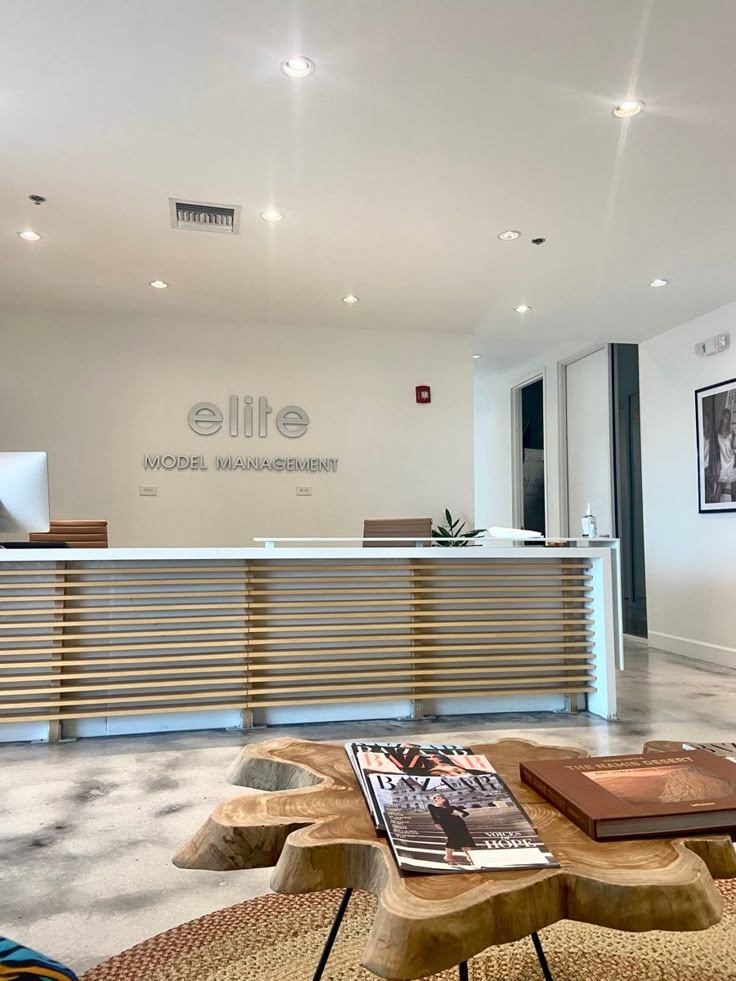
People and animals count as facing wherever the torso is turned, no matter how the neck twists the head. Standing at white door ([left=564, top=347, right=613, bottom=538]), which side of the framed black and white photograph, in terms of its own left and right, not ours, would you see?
right

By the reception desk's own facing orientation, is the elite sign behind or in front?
behind

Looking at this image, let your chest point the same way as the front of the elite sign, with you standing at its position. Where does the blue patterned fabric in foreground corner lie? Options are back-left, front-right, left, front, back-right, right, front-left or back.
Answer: front

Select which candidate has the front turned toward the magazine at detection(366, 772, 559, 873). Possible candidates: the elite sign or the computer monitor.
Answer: the elite sign

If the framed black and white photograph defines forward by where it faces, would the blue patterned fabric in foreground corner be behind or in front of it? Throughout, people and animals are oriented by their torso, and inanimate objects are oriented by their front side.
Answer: in front

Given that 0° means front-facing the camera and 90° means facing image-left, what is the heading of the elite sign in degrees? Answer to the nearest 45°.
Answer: approximately 0°

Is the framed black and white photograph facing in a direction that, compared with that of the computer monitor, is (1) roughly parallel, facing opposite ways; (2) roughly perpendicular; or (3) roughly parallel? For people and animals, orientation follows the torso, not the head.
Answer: roughly perpendicular

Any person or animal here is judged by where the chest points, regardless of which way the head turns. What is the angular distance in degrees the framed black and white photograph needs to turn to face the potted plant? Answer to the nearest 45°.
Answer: approximately 45° to its right

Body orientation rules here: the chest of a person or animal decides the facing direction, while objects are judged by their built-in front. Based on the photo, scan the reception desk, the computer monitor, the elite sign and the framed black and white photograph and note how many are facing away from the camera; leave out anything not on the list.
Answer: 1

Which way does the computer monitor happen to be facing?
away from the camera

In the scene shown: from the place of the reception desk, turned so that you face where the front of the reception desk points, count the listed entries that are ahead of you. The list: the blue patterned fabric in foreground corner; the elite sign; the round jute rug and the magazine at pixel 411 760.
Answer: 3

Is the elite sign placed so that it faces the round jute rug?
yes

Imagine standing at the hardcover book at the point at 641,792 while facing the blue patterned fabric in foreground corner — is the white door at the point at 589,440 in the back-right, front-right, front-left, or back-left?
back-right

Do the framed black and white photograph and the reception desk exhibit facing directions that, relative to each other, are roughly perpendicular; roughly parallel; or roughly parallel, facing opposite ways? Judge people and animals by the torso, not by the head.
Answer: roughly perpendicular

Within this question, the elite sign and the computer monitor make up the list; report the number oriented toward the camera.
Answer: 1

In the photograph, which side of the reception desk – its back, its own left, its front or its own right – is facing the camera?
front

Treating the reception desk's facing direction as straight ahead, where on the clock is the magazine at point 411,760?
The magazine is roughly at 12 o'clock from the reception desk.

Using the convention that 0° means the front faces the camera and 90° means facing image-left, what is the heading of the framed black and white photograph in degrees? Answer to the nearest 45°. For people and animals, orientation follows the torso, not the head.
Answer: approximately 45°
